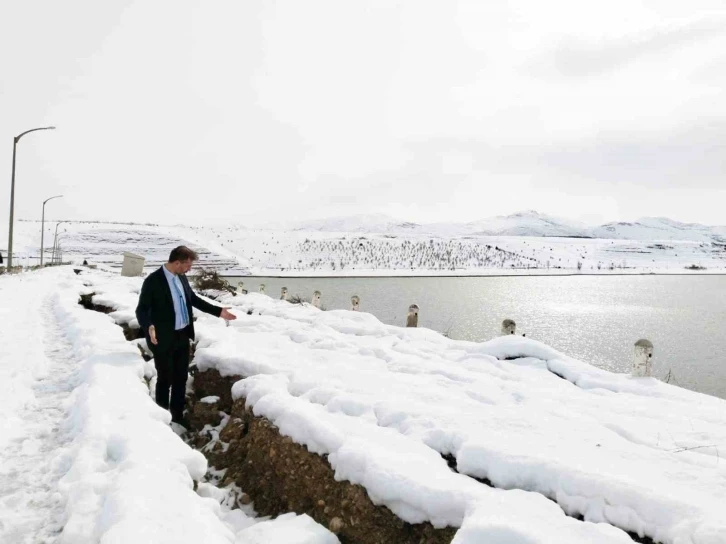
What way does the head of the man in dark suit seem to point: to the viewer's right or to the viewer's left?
to the viewer's right

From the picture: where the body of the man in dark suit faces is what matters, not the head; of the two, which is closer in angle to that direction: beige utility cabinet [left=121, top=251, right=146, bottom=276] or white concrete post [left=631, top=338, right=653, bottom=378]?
the white concrete post

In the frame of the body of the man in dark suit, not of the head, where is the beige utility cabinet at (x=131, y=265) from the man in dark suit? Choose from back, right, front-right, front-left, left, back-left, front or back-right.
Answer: back-left

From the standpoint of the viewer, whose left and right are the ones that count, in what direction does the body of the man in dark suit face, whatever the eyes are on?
facing the viewer and to the right of the viewer

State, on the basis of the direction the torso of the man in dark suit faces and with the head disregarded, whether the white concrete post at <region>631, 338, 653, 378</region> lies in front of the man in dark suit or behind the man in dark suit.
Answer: in front
